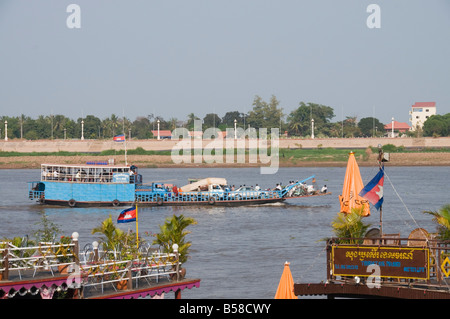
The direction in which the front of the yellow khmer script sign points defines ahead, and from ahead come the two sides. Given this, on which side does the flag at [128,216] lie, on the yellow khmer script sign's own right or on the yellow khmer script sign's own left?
on the yellow khmer script sign's own right

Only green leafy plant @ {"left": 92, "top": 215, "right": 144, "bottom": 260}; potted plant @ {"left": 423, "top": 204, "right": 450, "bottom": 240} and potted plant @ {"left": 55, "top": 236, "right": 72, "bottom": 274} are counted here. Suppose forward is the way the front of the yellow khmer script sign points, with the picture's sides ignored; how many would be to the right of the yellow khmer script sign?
2

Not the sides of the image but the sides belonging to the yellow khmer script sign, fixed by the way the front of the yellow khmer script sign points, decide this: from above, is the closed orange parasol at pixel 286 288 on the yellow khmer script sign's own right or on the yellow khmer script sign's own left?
on the yellow khmer script sign's own right

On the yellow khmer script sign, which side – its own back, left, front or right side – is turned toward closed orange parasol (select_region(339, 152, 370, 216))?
back

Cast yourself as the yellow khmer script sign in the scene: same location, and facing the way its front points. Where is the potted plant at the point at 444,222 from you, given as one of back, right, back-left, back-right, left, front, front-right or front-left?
back-left

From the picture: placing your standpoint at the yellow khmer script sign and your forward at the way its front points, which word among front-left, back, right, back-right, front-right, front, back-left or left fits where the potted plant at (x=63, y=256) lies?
right

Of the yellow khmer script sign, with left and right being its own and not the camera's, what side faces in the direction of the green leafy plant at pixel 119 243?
right

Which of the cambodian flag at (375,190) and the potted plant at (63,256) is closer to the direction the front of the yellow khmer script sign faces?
the potted plant

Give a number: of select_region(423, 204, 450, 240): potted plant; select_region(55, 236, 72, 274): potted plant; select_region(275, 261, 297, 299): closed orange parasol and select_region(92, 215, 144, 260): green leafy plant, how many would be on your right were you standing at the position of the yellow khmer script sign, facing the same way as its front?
3

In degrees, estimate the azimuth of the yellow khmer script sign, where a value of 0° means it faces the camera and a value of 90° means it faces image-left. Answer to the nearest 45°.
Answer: approximately 0°

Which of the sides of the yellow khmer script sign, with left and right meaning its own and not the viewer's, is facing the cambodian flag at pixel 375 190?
back
